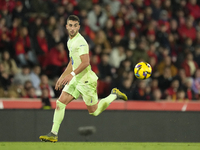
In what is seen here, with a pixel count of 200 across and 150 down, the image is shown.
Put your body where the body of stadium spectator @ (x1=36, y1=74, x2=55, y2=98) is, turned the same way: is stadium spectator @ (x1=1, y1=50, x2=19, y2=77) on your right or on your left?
on your right

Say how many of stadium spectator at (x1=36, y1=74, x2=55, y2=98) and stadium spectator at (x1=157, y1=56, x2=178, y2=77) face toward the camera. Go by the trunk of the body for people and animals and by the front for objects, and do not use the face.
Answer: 2

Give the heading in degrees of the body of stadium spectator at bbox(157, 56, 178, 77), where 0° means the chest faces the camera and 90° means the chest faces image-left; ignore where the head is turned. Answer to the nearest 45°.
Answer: approximately 0°

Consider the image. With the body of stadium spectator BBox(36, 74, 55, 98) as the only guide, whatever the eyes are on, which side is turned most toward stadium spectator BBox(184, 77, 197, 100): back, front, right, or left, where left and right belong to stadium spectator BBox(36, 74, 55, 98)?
left

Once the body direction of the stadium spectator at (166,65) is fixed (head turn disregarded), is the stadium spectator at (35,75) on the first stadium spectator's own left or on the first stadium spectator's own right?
on the first stadium spectator's own right

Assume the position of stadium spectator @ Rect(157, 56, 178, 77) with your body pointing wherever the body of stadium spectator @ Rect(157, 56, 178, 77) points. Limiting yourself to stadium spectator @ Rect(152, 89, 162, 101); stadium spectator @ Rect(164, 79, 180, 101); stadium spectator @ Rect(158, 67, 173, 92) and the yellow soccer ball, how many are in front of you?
4

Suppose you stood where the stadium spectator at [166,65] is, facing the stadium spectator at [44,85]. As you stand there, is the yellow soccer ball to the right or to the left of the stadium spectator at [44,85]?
left

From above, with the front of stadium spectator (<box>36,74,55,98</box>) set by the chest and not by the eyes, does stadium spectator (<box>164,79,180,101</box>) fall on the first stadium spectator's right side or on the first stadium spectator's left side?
on the first stadium spectator's left side

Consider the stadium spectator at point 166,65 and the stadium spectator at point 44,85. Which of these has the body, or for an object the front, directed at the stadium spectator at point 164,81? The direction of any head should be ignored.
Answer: the stadium spectator at point 166,65

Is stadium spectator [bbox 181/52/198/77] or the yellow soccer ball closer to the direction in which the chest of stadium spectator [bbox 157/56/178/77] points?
the yellow soccer ball

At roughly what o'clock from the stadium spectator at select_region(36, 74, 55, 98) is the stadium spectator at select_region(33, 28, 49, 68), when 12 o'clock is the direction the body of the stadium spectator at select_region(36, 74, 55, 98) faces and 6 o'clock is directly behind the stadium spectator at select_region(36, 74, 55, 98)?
the stadium spectator at select_region(33, 28, 49, 68) is roughly at 6 o'clock from the stadium spectator at select_region(36, 74, 55, 98).

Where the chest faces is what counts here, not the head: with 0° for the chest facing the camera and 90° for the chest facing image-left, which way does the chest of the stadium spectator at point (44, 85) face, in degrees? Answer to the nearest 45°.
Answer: approximately 0°
